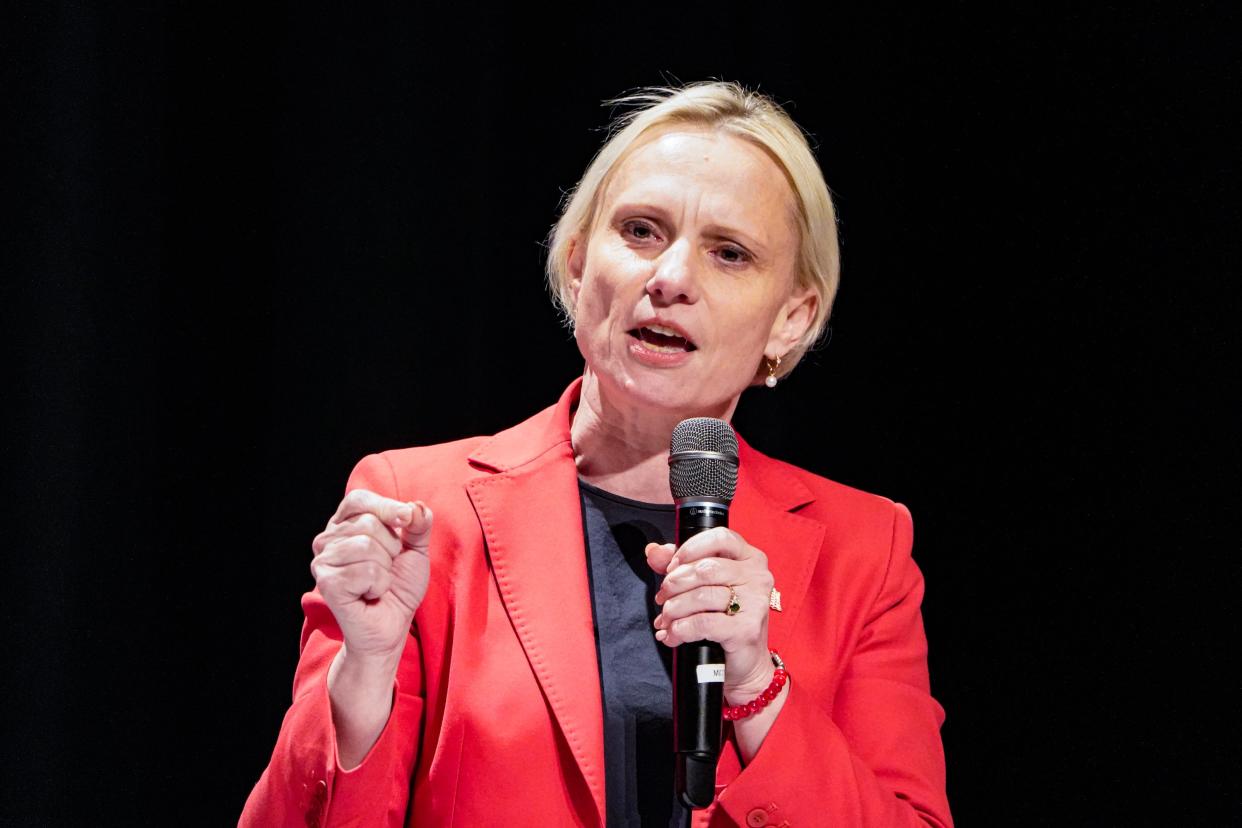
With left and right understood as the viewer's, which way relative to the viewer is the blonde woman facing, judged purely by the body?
facing the viewer
